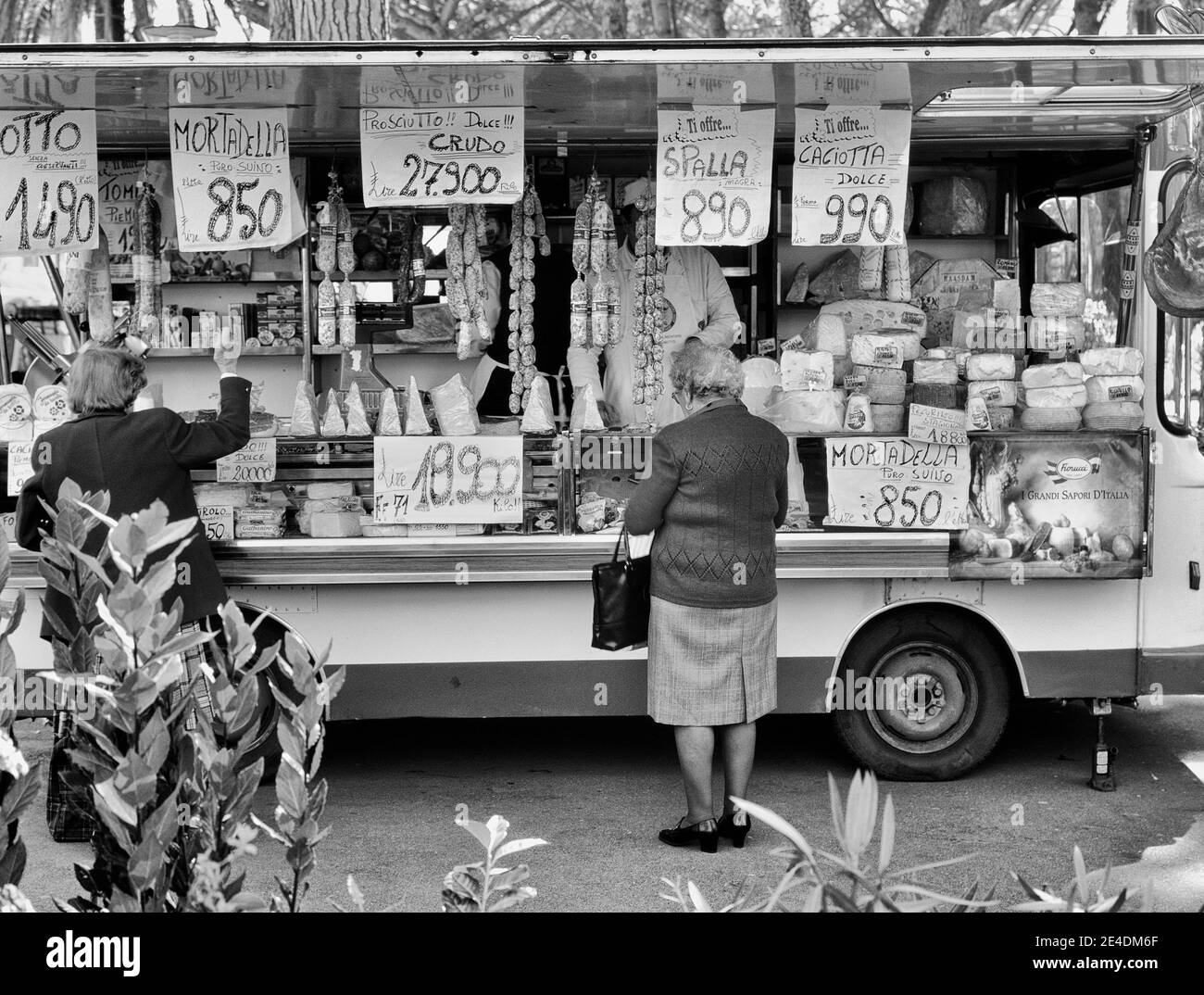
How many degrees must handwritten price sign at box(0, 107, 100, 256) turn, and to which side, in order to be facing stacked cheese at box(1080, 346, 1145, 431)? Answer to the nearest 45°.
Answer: approximately 90° to its left

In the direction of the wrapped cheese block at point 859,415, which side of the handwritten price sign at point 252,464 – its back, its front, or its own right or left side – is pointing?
left

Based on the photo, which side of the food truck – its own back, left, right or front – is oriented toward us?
right

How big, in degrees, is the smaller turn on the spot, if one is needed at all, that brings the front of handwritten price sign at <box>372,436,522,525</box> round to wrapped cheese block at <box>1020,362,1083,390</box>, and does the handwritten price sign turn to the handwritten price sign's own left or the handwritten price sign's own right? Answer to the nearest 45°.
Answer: approximately 90° to the handwritten price sign's own left

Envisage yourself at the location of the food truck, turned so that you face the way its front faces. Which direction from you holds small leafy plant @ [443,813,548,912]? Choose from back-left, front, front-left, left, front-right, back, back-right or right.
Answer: right

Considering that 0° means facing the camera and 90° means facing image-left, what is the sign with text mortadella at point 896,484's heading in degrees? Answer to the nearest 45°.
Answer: approximately 0°

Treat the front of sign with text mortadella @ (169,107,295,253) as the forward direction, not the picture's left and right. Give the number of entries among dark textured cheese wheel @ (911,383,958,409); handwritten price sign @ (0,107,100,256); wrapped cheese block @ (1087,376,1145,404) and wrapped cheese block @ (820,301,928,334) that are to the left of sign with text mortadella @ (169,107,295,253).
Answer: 3

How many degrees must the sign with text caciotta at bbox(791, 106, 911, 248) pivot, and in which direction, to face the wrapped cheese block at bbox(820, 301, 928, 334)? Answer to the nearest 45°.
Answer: approximately 180°

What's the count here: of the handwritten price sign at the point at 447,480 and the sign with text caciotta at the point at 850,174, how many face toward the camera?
2

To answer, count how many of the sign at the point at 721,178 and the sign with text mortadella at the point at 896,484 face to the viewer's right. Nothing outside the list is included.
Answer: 0
